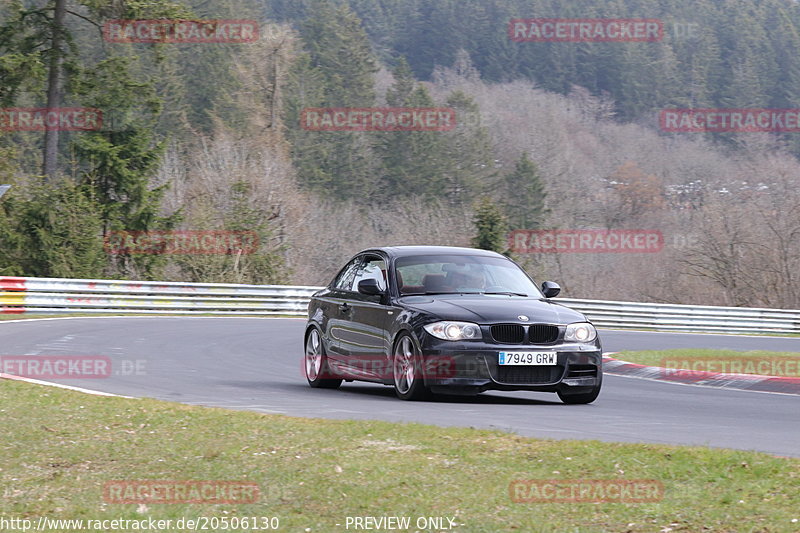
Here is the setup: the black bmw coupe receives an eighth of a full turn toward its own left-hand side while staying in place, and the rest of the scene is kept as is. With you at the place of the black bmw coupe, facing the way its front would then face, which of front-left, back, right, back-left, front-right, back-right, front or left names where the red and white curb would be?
front-left

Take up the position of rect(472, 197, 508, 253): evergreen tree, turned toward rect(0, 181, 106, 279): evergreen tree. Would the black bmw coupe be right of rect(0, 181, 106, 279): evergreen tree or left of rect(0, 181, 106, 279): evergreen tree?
left

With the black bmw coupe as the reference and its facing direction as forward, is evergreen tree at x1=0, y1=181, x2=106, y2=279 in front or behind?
behind

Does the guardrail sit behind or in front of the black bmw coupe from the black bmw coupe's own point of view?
behind

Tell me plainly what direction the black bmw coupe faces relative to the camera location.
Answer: facing the viewer and to the right of the viewer

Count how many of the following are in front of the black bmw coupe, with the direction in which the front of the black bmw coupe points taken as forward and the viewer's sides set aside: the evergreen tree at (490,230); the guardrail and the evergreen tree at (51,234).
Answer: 0
